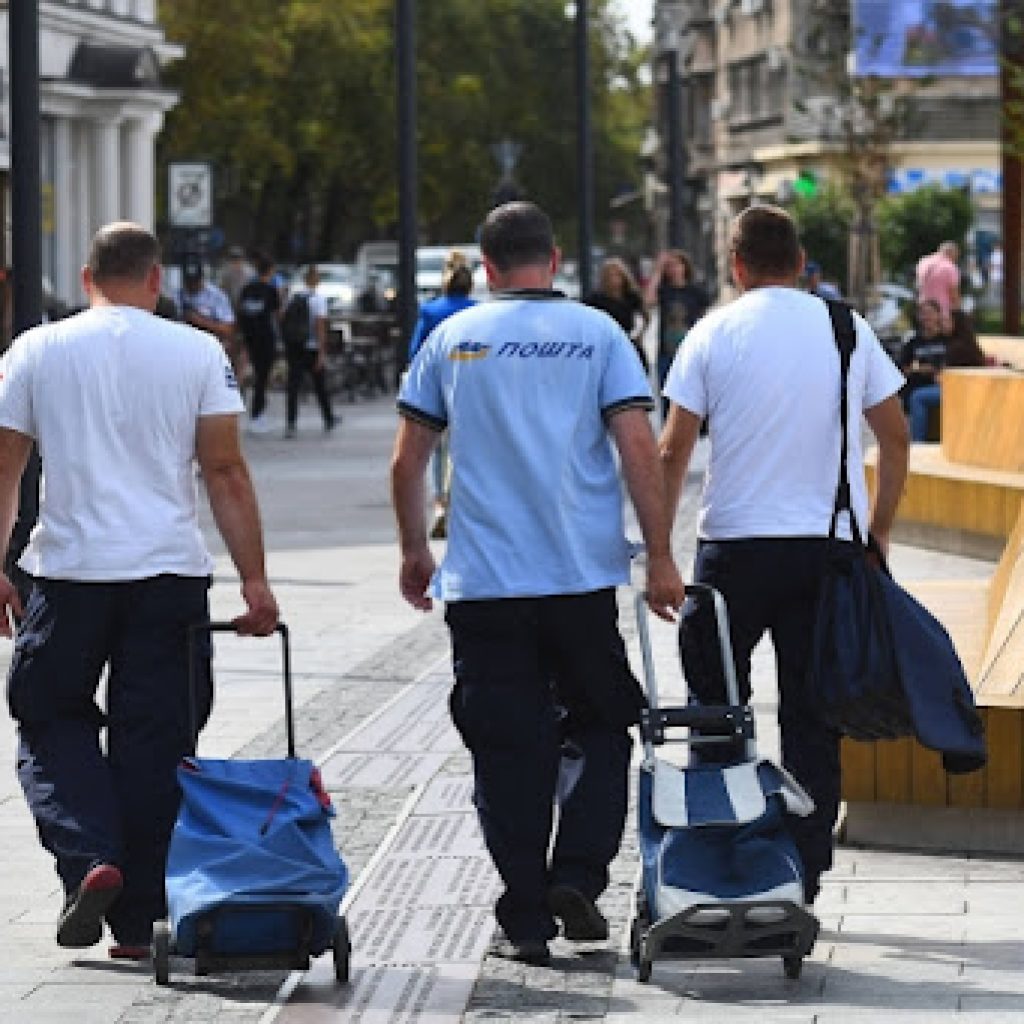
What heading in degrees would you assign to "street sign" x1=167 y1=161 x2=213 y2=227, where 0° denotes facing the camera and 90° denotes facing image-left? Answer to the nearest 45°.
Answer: approximately 0°

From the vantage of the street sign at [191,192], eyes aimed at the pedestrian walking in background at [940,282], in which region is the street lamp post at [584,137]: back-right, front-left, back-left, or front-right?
front-left

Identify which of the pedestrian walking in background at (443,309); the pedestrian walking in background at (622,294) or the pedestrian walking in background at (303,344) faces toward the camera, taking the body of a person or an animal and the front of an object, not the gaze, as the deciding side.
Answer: the pedestrian walking in background at (622,294)

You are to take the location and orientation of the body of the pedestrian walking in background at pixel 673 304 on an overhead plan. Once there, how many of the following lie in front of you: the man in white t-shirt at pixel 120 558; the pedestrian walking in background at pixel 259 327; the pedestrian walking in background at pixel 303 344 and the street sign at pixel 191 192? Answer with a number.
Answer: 1

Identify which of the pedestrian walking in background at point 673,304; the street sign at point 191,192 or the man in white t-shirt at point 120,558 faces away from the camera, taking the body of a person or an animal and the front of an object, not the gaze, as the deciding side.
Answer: the man in white t-shirt

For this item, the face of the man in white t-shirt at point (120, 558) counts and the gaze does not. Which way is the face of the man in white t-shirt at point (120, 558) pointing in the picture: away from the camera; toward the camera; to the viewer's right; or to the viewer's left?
away from the camera

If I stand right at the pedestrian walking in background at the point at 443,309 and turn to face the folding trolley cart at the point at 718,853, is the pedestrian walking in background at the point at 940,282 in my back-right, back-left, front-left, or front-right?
back-left

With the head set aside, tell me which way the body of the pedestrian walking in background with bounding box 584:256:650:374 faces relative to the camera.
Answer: toward the camera

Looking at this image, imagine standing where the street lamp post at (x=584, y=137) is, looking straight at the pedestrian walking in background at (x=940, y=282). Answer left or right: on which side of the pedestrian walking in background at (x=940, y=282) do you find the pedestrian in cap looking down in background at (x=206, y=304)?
right

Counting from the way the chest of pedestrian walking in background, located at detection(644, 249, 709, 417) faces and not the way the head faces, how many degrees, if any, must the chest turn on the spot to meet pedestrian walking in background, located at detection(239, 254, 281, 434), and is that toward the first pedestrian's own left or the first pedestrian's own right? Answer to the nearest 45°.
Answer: approximately 135° to the first pedestrian's own right

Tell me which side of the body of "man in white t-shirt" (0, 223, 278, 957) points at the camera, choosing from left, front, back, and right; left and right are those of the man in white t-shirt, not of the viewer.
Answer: back

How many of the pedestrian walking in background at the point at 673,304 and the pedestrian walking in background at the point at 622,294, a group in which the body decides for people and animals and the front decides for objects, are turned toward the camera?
2

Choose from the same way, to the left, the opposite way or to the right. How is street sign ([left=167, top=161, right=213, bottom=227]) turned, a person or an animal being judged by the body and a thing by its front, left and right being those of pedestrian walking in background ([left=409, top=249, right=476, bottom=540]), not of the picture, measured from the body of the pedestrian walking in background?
the opposite way

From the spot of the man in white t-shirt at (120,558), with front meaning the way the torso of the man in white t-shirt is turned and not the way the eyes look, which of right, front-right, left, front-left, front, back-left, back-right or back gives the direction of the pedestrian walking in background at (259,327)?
front

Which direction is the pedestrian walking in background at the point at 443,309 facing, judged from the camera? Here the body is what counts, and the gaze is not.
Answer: away from the camera

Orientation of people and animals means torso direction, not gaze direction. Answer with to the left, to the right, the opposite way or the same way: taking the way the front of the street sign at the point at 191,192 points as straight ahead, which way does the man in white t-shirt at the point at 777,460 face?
the opposite way

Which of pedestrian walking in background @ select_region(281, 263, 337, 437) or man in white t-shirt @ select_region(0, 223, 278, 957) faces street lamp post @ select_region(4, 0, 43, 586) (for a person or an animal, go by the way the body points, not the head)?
the man in white t-shirt

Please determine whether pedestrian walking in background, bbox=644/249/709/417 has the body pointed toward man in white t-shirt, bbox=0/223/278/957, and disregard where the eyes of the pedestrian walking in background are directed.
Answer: yes

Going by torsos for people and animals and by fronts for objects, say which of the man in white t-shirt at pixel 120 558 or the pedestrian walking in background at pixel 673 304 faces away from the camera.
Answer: the man in white t-shirt

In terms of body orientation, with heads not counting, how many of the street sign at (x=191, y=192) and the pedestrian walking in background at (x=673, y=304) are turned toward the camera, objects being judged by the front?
2
